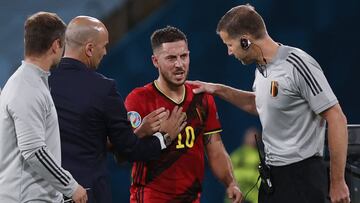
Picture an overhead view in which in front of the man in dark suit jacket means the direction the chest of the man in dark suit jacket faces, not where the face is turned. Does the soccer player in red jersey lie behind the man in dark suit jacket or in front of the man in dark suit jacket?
in front

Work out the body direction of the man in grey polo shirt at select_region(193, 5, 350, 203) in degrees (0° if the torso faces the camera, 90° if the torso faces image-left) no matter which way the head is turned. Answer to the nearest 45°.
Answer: approximately 45°

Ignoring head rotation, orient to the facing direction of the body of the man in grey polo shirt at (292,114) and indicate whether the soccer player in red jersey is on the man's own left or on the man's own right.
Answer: on the man's own right

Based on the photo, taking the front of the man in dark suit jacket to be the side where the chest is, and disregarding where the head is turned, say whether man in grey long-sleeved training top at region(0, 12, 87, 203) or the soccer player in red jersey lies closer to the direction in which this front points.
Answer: the soccer player in red jersey

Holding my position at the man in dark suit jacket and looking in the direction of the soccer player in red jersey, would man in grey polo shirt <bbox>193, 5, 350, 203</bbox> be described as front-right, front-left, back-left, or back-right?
front-right

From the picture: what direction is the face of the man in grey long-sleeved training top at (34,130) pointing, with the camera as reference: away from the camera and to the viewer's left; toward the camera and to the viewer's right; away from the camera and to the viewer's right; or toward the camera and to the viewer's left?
away from the camera and to the viewer's right

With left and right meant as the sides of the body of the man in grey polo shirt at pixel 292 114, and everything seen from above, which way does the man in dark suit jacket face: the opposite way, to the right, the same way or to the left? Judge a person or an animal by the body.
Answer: the opposite way

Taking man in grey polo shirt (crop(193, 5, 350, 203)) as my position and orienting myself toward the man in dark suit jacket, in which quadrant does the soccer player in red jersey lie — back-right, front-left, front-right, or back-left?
front-right

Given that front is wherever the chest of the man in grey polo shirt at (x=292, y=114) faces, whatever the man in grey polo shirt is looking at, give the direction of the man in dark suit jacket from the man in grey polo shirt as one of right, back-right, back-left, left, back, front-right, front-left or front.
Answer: front-right

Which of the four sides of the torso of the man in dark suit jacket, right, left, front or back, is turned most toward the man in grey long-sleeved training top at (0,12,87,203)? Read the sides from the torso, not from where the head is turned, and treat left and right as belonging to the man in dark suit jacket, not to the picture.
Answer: back

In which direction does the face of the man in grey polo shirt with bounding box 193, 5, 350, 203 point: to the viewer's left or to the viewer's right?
to the viewer's left

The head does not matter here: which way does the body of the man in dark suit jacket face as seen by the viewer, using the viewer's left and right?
facing away from the viewer and to the right of the viewer
